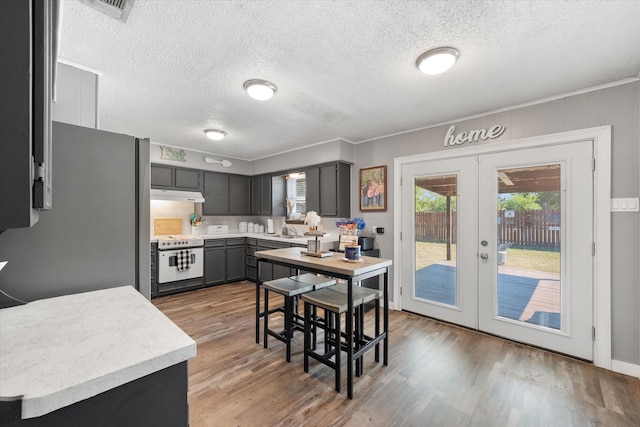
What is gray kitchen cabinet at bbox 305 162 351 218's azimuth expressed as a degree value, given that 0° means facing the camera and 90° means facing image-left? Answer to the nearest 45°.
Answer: approximately 45°

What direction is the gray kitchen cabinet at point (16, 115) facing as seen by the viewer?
to the viewer's right

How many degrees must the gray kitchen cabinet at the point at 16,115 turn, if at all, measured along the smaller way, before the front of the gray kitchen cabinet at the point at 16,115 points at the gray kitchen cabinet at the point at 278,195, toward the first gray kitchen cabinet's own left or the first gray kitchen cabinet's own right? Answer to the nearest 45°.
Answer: approximately 45° to the first gray kitchen cabinet's own left
